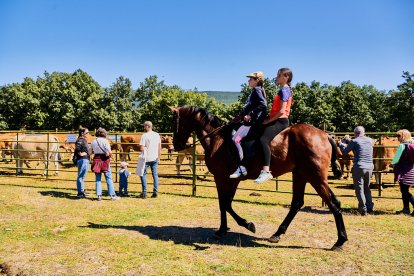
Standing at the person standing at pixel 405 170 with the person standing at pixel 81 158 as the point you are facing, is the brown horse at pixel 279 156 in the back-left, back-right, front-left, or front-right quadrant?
front-left

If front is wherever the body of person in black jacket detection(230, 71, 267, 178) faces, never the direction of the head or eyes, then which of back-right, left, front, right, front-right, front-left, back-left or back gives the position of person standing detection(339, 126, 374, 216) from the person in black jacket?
back-right

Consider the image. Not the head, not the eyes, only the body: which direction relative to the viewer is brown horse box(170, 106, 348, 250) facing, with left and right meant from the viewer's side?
facing to the left of the viewer

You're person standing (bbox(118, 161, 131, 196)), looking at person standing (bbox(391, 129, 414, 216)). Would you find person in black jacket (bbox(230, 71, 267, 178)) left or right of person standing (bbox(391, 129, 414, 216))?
right

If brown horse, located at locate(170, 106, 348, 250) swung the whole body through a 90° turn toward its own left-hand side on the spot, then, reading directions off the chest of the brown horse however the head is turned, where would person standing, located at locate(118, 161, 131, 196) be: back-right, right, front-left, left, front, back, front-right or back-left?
back-right

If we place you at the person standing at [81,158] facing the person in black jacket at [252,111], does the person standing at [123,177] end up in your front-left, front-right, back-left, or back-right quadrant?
front-left

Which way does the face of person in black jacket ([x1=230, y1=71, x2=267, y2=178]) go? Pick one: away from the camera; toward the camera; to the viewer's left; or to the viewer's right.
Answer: to the viewer's left

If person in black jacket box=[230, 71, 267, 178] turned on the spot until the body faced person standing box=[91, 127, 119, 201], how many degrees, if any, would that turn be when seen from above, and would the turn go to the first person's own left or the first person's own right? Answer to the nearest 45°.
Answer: approximately 45° to the first person's own right

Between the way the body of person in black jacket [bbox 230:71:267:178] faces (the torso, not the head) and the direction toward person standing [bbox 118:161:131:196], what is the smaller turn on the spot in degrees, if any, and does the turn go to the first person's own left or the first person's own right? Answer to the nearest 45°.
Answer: approximately 45° to the first person's own right

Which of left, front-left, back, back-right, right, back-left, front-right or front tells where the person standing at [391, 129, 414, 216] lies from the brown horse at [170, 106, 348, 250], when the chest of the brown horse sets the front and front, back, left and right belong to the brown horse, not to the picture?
back-right

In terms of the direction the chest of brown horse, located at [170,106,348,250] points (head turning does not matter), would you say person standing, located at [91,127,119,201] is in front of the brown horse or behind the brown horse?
in front

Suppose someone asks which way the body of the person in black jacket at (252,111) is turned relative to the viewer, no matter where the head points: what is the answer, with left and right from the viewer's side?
facing to the left of the viewer
